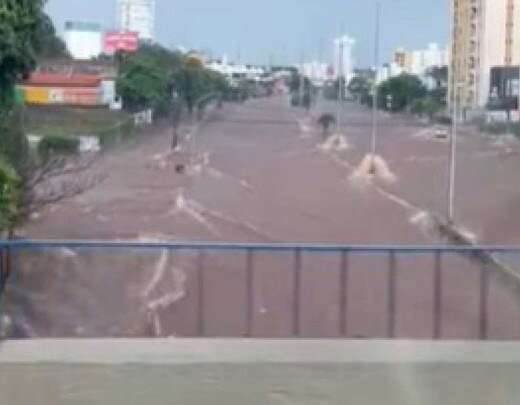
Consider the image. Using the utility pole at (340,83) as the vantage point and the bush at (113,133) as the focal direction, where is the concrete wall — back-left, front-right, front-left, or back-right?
front-left

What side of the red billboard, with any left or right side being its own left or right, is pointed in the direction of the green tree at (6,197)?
front

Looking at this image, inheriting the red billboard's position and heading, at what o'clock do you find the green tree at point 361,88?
The green tree is roughly at 8 o'clock from the red billboard.

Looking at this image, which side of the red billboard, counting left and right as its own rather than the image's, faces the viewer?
front

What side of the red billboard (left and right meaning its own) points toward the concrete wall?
front

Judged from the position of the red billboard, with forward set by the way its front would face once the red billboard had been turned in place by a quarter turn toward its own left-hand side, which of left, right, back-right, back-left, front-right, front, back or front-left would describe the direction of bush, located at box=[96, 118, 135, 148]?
right

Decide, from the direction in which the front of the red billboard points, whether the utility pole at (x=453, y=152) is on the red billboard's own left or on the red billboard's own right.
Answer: on the red billboard's own left

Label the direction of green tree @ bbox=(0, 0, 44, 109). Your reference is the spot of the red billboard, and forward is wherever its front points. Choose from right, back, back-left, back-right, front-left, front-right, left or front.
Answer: front

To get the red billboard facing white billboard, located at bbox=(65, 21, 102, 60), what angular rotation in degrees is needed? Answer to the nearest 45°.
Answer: approximately 135° to its right

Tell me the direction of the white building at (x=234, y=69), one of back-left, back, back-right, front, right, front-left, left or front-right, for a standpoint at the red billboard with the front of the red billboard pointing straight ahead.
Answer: back-left

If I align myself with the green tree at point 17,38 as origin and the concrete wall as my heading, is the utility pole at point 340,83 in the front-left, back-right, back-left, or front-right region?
back-left

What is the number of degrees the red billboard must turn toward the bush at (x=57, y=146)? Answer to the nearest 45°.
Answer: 0° — it already faces it

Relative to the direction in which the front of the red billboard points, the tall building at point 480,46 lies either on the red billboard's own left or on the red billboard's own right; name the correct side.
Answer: on the red billboard's own left

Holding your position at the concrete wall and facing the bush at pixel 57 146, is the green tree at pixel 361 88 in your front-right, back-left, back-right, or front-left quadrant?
front-right
